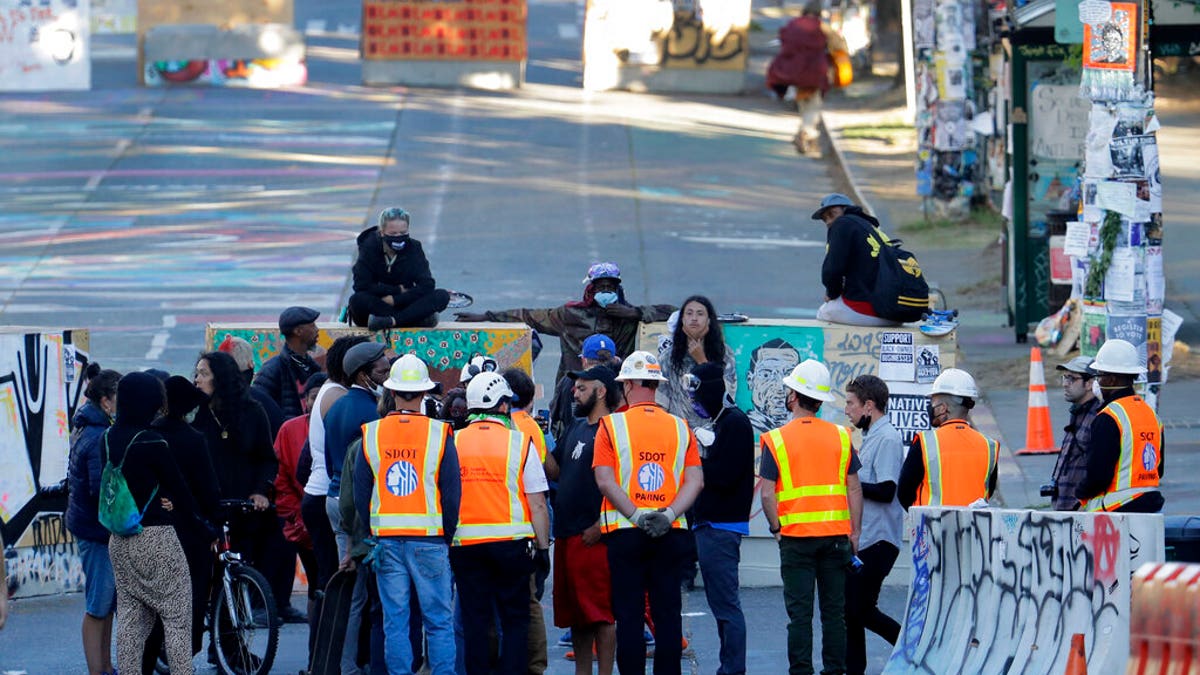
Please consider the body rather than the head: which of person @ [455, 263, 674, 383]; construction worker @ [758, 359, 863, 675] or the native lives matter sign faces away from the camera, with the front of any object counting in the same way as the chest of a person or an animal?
the construction worker

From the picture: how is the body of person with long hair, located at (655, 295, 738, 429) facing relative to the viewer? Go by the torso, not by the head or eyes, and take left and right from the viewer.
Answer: facing the viewer

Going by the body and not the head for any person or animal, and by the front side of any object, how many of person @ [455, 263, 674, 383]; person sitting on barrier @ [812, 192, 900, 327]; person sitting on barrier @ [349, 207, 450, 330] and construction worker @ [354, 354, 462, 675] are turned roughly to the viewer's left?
1

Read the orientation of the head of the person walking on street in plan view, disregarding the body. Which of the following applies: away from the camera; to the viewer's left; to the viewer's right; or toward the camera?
away from the camera

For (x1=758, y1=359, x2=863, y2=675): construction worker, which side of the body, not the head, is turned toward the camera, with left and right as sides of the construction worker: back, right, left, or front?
back

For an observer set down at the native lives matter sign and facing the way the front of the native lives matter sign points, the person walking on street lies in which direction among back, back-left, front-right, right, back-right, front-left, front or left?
back

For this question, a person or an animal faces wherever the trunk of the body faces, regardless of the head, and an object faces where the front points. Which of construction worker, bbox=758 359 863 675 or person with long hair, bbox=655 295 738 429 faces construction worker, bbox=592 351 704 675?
the person with long hair

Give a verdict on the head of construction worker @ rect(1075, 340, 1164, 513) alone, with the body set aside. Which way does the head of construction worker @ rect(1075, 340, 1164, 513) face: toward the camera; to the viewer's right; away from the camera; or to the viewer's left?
to the viewer's left

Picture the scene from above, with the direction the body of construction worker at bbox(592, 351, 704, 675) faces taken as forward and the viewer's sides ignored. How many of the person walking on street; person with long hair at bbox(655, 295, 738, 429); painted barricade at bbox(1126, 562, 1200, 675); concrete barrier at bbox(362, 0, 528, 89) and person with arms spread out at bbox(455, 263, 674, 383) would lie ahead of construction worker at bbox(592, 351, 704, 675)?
4

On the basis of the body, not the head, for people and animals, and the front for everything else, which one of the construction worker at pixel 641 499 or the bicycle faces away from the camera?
the construction worker

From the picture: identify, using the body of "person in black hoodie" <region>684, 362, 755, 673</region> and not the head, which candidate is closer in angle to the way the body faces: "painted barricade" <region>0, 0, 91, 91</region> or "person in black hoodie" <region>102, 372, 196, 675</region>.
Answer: the person in black hoodie

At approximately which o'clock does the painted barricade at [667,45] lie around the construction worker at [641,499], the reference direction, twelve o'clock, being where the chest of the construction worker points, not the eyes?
The painted barricade is roughly at 12 o'clock from the construction worker.

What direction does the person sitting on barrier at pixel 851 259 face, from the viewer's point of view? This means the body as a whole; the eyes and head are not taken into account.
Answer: to the viewer's left

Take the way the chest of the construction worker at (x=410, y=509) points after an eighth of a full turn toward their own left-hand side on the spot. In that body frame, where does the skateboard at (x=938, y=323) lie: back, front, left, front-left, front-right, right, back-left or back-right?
right
